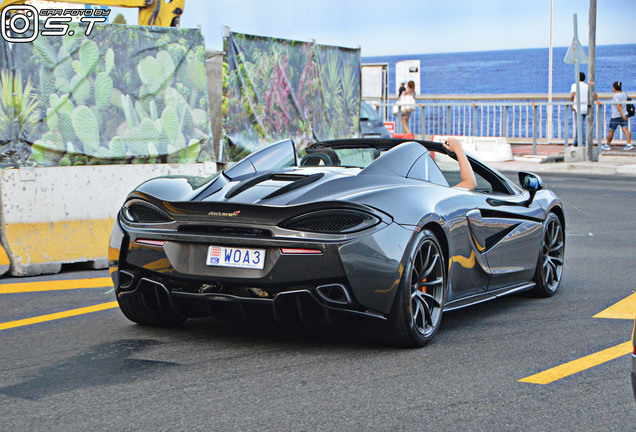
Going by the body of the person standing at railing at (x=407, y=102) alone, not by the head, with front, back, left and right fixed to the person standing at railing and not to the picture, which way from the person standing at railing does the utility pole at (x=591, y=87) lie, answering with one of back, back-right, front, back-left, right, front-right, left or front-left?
back-left

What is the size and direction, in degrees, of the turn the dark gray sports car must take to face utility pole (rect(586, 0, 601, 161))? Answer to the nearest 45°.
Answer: approximately 45° to its left

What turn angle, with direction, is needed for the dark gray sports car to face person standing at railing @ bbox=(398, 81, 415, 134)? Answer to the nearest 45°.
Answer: approximately 45° to its left

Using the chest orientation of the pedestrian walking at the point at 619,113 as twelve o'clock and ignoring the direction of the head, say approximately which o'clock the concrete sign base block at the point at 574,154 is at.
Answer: The concrete sign base block is roughly at 10 o'clock from the pedestrian walking.

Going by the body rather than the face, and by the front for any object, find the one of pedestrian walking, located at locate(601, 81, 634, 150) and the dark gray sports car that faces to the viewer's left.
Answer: the pedestrian walking

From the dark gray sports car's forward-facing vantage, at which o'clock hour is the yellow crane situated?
The yellow crane is roughly at 10 o'clock from the dark gray sports car.

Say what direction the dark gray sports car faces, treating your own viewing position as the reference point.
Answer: facing away from the viewer and to the right of the viewer

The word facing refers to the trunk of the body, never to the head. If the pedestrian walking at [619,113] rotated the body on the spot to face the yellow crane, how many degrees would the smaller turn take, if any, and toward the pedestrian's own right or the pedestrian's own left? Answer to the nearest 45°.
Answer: approximately 45° to the pedestrian's own left

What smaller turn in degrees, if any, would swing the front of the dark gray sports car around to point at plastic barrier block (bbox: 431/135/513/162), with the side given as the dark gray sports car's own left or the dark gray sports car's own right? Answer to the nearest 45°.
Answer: approximately 45° to the dark gray sports car's own left

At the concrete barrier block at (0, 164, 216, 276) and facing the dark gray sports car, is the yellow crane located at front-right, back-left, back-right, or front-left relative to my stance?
back-left

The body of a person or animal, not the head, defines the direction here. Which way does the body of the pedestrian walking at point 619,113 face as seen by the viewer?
to the viewer's left

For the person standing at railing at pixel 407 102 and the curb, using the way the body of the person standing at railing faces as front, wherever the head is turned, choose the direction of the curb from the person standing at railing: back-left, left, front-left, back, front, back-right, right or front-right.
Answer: back-left

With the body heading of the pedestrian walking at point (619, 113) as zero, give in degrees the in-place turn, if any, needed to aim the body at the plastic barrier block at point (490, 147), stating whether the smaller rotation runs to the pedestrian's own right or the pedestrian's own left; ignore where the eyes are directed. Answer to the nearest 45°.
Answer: approximately 45° to the pedestrian's own left
